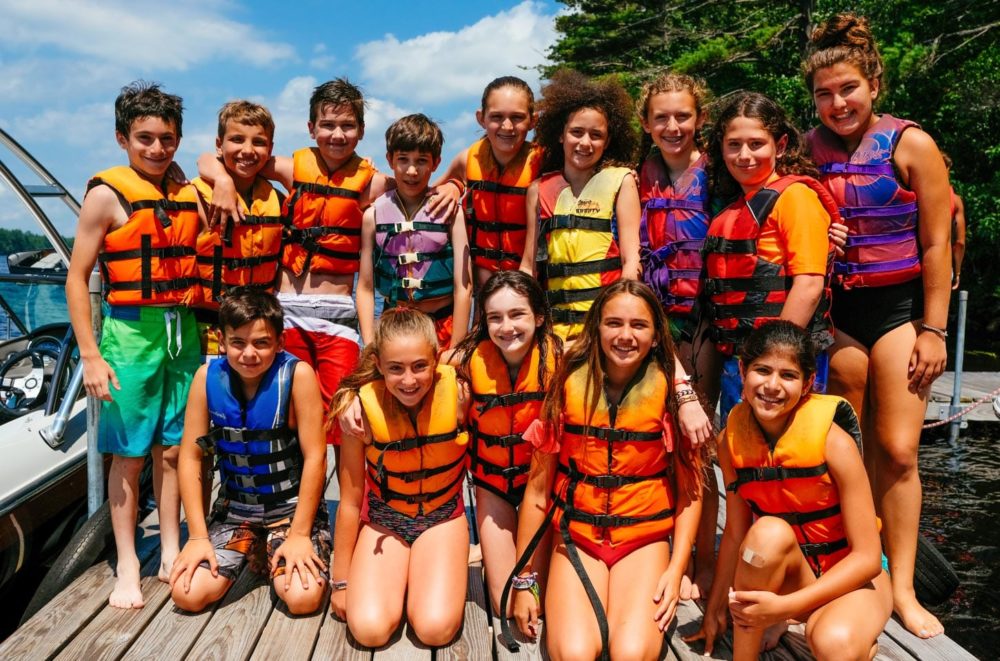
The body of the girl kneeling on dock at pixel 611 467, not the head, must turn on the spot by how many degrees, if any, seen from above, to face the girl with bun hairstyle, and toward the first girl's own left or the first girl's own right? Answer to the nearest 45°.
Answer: approximately 135° to the first girl's own left

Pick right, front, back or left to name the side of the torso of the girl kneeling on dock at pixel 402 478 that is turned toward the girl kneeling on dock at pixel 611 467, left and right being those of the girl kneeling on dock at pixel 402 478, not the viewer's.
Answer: left

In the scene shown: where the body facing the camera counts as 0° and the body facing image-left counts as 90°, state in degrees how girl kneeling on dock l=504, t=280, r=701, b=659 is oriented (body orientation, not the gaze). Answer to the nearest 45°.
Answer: approximately 0°

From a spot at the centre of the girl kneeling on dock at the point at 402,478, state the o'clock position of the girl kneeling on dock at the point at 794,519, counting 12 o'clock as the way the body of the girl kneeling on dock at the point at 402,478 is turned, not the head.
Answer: the girl kneeling on dock at the point at 794,519 is roughly at 10 o'clock from the girl kneeling on dock at the point at 402,478.

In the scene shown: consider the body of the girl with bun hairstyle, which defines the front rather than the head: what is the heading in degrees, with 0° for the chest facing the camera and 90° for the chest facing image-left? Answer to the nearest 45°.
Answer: approximately 45°

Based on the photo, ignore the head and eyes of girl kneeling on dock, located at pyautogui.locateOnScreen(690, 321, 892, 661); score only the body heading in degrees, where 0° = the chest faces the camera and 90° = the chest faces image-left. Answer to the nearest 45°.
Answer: approximately 45°

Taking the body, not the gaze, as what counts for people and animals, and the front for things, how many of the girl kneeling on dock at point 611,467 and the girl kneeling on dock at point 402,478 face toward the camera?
2

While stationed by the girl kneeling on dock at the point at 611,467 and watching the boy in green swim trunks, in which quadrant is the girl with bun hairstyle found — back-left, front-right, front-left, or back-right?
back-right

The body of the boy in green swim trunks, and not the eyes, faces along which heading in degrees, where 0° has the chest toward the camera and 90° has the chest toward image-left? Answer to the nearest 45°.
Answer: approximately 315°
